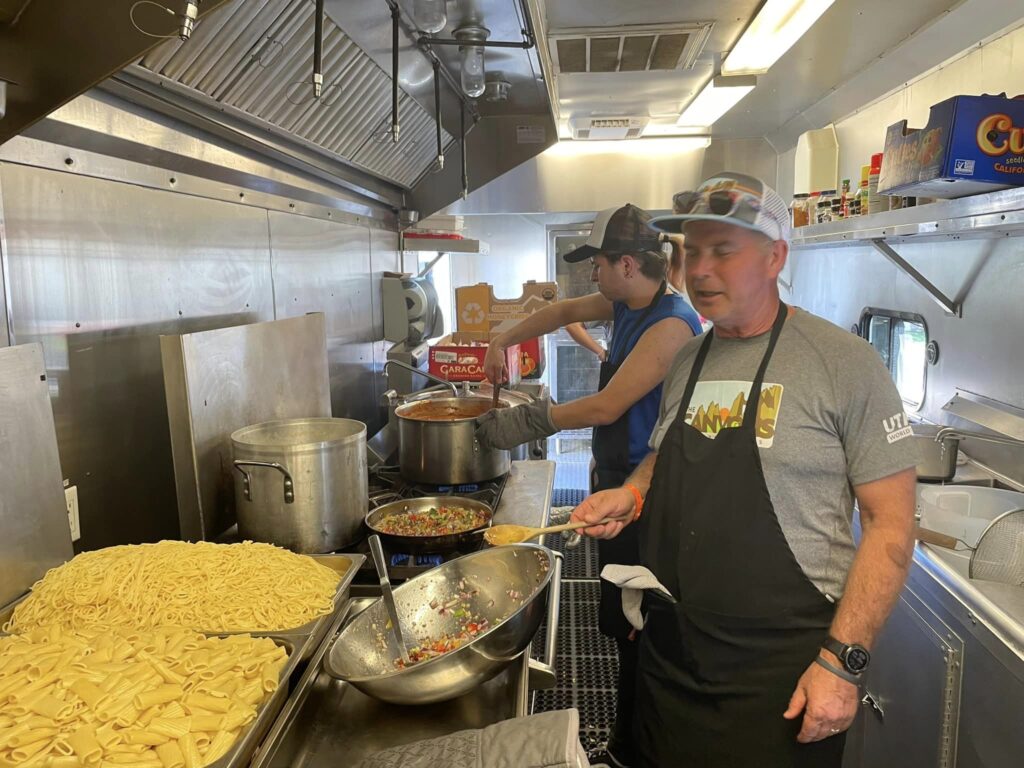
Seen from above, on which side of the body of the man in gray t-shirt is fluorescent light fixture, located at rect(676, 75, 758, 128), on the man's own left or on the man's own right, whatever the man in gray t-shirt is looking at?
on the man's own right

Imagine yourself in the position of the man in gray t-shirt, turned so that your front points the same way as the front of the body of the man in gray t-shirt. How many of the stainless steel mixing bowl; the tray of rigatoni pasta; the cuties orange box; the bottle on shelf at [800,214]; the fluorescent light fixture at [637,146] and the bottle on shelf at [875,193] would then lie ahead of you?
2

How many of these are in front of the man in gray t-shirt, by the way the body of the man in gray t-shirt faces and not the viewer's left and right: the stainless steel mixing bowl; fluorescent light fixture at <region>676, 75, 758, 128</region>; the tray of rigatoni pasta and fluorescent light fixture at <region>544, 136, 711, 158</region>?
2

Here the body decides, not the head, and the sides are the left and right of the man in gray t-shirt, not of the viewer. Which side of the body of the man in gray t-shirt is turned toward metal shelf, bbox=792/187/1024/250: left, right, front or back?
back

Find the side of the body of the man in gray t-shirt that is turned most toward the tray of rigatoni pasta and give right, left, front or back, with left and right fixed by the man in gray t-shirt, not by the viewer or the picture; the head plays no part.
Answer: front

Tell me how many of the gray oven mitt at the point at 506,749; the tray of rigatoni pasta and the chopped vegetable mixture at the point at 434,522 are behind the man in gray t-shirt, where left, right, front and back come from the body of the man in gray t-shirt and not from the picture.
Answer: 0

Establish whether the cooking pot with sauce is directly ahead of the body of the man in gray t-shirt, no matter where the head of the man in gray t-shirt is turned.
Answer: no

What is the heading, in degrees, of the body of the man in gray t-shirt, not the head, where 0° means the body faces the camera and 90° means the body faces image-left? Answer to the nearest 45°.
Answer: approximately 45°

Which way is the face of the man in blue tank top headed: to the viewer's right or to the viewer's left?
to the viewer's left

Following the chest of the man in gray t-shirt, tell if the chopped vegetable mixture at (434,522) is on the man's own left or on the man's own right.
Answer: on the man's own right

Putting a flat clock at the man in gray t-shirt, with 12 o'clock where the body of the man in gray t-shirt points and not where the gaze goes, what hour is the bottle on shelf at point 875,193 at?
The bottle on shelf is roughly at 5 o'clock from the man in gray t-shirt.

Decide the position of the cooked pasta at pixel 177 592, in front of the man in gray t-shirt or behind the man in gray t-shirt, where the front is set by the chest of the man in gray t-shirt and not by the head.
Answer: in front

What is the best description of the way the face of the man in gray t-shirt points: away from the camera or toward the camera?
toward the camera

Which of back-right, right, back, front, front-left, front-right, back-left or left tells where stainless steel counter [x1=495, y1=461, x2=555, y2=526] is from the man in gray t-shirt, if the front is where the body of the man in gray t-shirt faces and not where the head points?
right

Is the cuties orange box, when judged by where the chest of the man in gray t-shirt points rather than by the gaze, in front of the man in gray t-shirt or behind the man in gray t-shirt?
behind

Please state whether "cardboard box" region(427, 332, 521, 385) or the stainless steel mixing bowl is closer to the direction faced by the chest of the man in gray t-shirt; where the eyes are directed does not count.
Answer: the stainless steel mixing bowl

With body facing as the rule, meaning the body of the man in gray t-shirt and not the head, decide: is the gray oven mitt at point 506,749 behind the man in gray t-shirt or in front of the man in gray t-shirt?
in front

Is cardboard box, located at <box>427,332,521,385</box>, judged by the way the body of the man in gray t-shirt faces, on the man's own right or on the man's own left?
on the man's own right

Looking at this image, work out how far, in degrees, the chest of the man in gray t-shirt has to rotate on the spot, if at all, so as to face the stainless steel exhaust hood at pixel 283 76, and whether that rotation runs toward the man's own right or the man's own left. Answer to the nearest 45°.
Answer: approximately 45° to the man's own right
